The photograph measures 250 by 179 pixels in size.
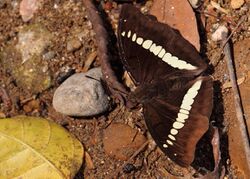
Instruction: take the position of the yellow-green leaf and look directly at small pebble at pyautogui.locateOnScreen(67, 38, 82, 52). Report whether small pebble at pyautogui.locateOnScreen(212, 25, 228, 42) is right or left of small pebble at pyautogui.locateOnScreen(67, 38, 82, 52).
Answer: right

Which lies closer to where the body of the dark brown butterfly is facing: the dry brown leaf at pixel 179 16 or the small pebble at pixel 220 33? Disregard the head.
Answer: the dry brown leaf

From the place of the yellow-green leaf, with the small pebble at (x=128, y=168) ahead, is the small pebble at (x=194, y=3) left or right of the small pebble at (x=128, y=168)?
left

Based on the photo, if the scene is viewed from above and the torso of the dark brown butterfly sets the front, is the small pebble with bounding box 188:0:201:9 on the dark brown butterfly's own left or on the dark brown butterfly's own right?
on the dark brown butterfly's own right
